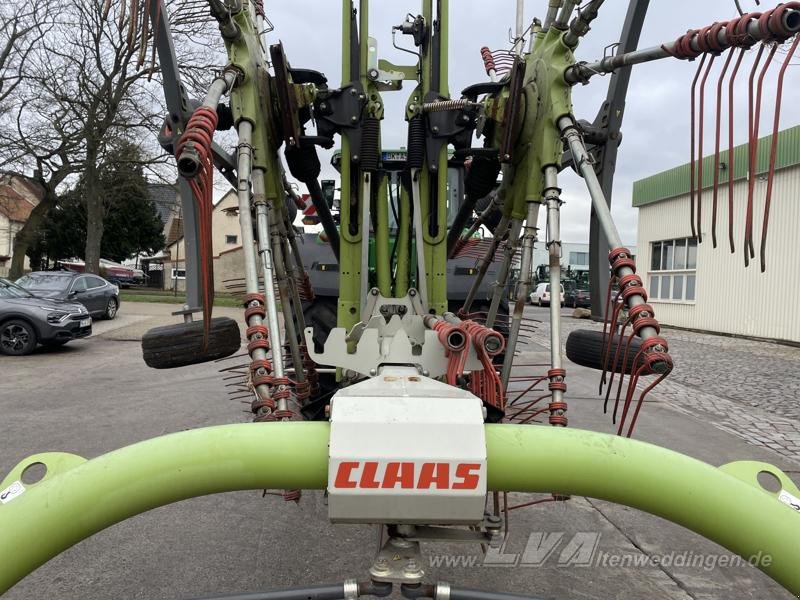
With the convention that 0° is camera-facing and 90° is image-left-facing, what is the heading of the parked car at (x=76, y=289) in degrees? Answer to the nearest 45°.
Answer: approximately 45°

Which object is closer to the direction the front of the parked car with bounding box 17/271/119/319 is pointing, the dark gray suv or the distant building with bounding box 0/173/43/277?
the dark gray suv

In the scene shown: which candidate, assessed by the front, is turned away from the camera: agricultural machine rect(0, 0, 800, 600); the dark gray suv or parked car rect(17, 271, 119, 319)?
the agricultural machine

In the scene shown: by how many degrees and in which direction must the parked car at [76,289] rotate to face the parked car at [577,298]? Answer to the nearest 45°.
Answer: approximately 135° to its left

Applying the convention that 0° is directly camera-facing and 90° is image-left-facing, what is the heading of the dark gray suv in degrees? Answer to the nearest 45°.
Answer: approximately 315°

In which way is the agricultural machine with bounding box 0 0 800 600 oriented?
away from the camera

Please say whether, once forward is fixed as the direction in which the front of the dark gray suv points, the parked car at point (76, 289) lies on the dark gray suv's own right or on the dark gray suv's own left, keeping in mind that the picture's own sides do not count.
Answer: on the dark gray suv's own left

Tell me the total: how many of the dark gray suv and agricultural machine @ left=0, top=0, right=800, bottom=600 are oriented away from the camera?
1

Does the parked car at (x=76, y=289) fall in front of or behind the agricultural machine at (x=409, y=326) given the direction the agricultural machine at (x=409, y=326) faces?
in front

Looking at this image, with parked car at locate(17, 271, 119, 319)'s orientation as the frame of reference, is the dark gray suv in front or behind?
in front

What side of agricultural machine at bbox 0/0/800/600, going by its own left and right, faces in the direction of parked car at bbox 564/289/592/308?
front

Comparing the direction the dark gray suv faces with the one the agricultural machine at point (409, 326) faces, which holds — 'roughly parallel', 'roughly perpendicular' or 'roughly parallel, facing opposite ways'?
roughly perpendicular

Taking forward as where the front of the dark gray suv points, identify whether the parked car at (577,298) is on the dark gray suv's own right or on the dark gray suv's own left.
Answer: on the dark gray suv's own left

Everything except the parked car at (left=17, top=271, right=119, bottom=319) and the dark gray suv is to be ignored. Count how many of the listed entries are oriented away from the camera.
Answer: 0
